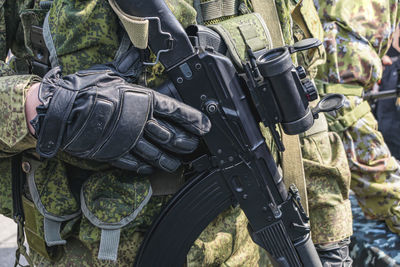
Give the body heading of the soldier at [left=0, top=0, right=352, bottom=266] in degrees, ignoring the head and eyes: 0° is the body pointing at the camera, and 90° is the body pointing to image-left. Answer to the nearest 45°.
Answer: approximately 315°

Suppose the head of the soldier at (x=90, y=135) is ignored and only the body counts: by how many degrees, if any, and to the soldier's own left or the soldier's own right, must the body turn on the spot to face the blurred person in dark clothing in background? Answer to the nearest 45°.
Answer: approximately 90° to the soldier's own left
